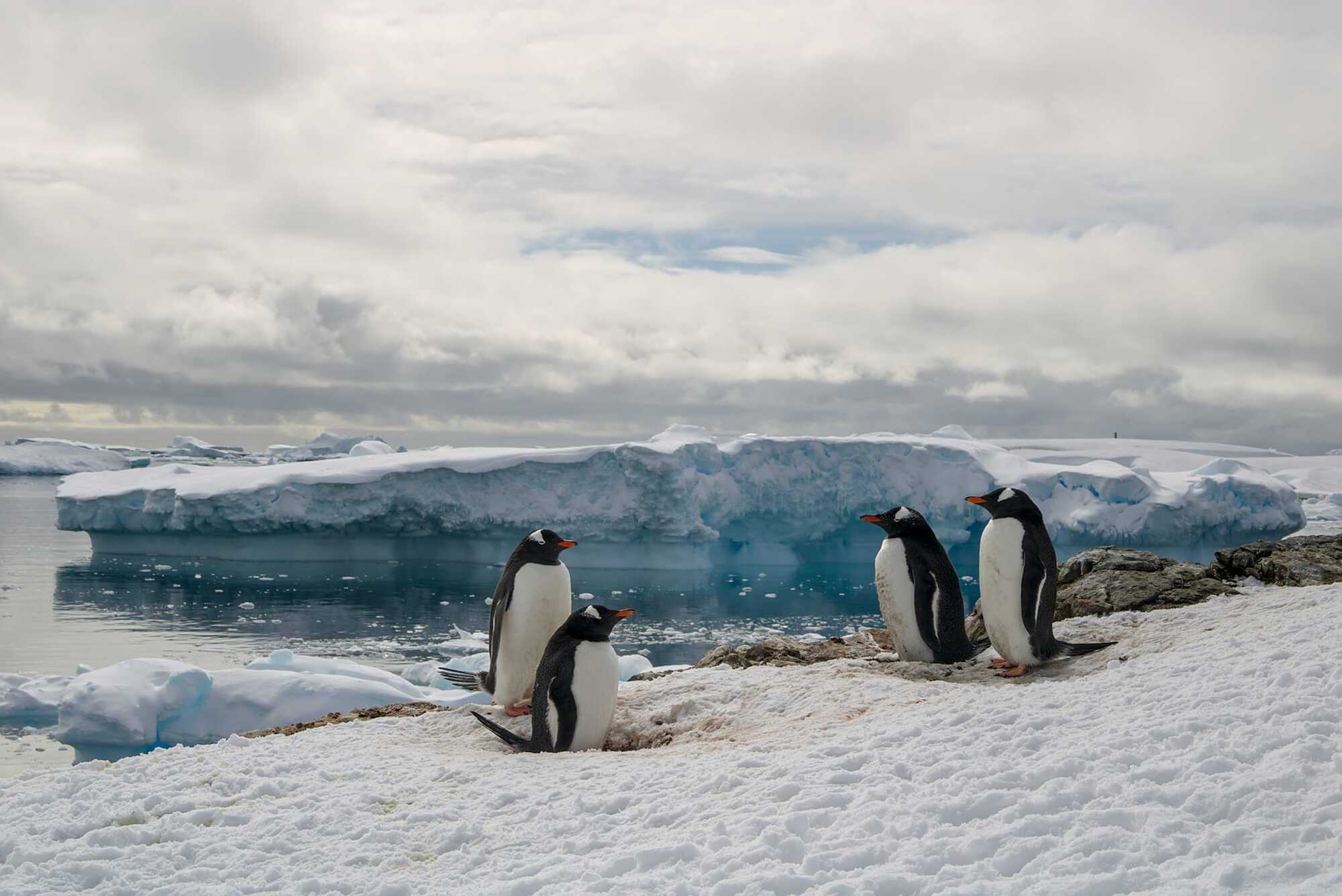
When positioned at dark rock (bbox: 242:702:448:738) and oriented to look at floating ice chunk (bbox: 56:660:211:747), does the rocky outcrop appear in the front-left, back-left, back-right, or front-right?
back-right

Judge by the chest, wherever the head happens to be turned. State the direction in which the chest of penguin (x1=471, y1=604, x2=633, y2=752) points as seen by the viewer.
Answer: to the viewer's right

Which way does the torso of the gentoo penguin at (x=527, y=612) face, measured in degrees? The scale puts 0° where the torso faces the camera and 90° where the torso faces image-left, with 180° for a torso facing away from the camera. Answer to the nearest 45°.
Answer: approximately 315°

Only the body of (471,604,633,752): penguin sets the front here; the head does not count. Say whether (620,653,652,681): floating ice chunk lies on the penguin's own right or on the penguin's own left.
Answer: on the penguin's own left

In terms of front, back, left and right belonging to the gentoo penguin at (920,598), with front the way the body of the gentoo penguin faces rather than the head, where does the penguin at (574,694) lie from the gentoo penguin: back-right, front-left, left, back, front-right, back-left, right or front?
front-left

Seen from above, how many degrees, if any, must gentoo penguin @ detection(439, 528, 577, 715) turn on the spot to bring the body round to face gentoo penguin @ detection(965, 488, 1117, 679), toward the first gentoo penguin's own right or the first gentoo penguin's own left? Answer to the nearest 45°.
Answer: approximately 45° to the first gentoo penguin's own left

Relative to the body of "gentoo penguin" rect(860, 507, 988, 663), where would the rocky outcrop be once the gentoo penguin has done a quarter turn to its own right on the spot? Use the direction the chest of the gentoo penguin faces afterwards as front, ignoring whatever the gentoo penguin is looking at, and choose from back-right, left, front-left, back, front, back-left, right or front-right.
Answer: front-right

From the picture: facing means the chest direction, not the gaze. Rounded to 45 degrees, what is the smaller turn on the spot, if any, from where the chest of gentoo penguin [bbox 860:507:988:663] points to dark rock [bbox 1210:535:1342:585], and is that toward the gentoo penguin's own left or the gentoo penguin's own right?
approximately 135° to the gentoo penguin's own right

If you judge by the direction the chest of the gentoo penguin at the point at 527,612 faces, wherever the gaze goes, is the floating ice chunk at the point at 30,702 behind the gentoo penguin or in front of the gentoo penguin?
behind

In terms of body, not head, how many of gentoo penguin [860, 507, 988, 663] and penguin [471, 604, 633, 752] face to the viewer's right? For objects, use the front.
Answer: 1

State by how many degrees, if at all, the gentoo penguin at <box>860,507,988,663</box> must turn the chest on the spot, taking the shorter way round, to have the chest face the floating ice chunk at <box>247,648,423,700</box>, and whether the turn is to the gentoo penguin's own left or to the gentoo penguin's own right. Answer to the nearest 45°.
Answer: approximately 45° to the gentoo penguin's own right

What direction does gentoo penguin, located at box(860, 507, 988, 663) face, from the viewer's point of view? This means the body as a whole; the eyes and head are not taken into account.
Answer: to the viewer's left
